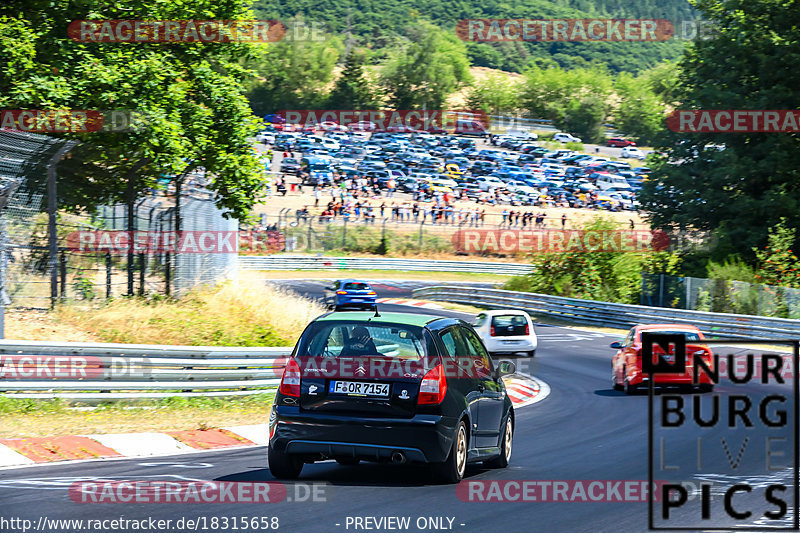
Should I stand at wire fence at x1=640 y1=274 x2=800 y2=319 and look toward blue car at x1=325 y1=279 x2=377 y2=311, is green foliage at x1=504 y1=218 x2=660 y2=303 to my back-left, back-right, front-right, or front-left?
front-right

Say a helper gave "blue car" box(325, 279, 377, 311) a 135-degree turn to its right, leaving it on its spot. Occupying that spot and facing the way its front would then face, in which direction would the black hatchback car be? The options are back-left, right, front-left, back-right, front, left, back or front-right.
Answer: right

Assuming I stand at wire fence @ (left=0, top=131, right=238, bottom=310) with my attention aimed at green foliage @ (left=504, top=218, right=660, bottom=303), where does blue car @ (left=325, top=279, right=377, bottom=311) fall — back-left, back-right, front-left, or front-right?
front-left

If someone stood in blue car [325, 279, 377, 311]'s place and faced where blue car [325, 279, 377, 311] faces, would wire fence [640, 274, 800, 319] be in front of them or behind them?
behind

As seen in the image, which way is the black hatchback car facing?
away from the camera

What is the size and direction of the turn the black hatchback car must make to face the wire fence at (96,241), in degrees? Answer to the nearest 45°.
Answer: approximately 45° to its left

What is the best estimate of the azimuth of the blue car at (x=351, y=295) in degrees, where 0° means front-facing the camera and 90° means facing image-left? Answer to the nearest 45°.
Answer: approximately 135°

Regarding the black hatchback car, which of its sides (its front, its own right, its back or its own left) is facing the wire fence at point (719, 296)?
front

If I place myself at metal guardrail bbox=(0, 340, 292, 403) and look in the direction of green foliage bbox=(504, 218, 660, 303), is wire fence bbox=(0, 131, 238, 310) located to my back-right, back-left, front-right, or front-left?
front-left

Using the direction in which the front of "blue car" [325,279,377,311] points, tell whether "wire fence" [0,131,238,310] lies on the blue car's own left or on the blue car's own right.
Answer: on the blue car's own left

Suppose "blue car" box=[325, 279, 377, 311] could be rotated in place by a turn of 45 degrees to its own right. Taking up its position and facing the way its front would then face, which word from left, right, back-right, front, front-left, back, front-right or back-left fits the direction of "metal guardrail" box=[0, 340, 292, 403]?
back
